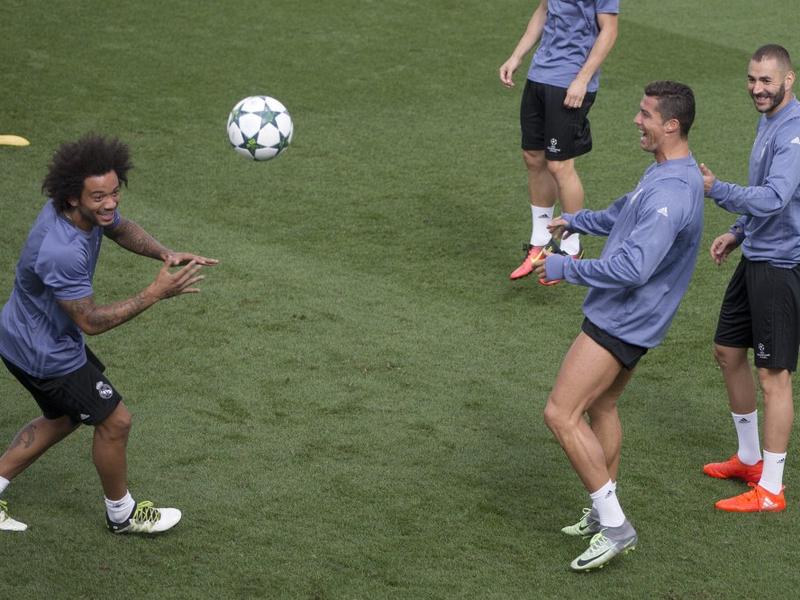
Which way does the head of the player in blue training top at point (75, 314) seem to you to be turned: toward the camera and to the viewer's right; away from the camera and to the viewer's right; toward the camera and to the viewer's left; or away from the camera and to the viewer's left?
toward the camera and to the viewer's right

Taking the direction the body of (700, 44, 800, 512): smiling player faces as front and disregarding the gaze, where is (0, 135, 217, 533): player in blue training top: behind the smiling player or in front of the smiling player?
in front

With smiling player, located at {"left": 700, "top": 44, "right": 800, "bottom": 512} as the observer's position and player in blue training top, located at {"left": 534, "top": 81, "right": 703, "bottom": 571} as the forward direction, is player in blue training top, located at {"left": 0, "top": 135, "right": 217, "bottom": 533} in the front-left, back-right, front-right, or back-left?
front-right

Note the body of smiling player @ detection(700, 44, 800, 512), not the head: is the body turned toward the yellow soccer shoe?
no

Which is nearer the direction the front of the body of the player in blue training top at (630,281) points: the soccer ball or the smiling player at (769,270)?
the soccer ball

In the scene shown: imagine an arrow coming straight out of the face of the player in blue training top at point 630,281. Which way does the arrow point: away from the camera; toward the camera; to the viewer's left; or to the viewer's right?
to the viewer's left

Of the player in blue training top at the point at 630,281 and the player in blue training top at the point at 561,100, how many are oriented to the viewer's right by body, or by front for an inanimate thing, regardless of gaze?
0

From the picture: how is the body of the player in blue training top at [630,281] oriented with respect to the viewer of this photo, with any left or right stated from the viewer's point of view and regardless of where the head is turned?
facing to the left of the viewer

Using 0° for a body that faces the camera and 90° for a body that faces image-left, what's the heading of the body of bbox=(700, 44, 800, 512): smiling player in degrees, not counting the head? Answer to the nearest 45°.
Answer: approximately 45°

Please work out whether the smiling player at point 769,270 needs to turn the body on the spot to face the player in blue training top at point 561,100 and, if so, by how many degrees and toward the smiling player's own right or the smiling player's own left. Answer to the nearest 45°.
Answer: approximately 90° to the smiling player's own right

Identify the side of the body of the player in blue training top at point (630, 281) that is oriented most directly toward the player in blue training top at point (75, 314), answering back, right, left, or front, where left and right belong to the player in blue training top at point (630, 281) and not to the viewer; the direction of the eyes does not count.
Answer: front

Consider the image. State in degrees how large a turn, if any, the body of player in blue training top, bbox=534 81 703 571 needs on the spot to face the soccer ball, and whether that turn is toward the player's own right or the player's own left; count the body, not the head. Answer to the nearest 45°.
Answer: approximately 45° to the player's own right

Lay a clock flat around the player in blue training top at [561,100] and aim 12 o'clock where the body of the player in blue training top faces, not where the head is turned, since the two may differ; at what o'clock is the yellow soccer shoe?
The yellow soccer shoe is roughly at 2 o'clock from the player in blue training top.

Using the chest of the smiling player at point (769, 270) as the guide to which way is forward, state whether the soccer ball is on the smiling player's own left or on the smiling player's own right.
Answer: on the smiling player's own right

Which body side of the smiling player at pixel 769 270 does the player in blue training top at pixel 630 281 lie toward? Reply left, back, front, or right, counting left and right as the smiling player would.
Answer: front

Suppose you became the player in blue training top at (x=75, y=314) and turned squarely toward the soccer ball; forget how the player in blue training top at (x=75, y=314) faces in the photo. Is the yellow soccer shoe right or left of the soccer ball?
left

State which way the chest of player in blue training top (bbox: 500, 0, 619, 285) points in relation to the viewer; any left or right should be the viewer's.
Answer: facing the viewer and to the left of the viewer

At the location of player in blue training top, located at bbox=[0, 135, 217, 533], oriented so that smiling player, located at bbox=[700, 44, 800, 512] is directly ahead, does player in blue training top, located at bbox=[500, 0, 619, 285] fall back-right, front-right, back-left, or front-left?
front-left

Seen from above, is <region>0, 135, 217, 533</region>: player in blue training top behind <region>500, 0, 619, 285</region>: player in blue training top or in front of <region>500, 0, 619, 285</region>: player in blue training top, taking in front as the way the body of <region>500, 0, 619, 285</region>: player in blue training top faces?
in front

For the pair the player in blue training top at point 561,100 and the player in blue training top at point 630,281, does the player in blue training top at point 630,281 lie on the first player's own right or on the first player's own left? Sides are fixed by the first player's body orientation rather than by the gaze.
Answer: on the first player's own left

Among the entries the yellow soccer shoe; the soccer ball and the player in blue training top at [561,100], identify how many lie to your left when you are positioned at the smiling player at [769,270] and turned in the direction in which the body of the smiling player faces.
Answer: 0

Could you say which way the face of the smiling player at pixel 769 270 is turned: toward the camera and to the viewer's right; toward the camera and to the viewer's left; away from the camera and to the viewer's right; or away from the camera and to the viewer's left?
toward the camera and to the viewer's left
